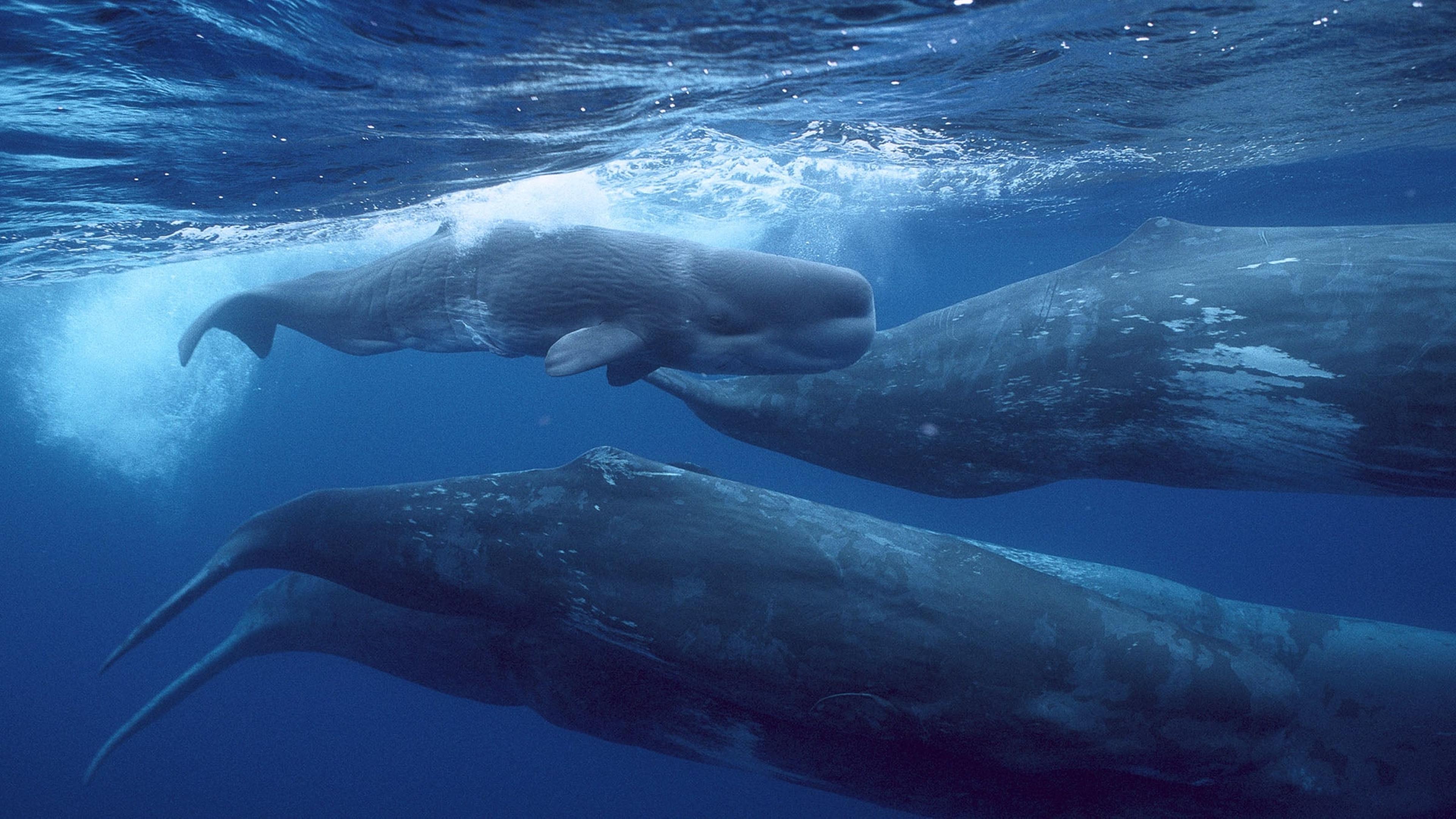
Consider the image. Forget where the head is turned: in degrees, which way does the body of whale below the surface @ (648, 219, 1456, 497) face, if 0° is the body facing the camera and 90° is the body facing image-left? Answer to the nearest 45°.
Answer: approximately 270°

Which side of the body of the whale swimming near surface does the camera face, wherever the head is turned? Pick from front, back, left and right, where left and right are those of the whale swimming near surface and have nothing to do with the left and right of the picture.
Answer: right

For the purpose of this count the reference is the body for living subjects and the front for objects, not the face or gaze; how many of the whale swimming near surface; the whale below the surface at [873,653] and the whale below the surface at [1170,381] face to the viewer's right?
3

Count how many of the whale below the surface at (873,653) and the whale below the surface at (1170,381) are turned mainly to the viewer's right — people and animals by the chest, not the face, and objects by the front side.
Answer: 2

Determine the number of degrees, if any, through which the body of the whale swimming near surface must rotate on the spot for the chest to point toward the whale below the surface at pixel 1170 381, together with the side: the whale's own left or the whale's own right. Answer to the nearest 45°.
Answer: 0° — it already faces it

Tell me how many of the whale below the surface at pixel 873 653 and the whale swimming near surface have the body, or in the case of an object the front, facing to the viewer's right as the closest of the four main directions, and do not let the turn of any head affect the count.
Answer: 2

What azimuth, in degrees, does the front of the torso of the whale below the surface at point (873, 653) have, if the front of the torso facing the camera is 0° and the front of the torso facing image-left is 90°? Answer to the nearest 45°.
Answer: approximately 270°

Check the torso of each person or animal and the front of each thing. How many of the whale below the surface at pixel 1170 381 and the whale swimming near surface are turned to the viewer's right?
2
